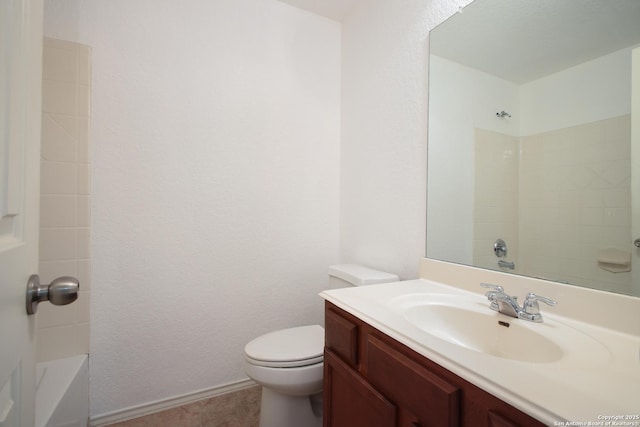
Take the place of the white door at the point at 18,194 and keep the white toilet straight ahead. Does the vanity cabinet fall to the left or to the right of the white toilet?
right

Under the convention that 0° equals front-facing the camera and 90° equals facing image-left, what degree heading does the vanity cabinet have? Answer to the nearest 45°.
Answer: approximately 45°

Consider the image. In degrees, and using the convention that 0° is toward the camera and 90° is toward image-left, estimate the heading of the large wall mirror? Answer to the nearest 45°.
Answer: approximately 45°

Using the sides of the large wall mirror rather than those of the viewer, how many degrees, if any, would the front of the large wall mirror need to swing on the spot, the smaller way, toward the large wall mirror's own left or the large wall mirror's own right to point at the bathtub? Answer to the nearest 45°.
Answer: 0° — it already faces it
